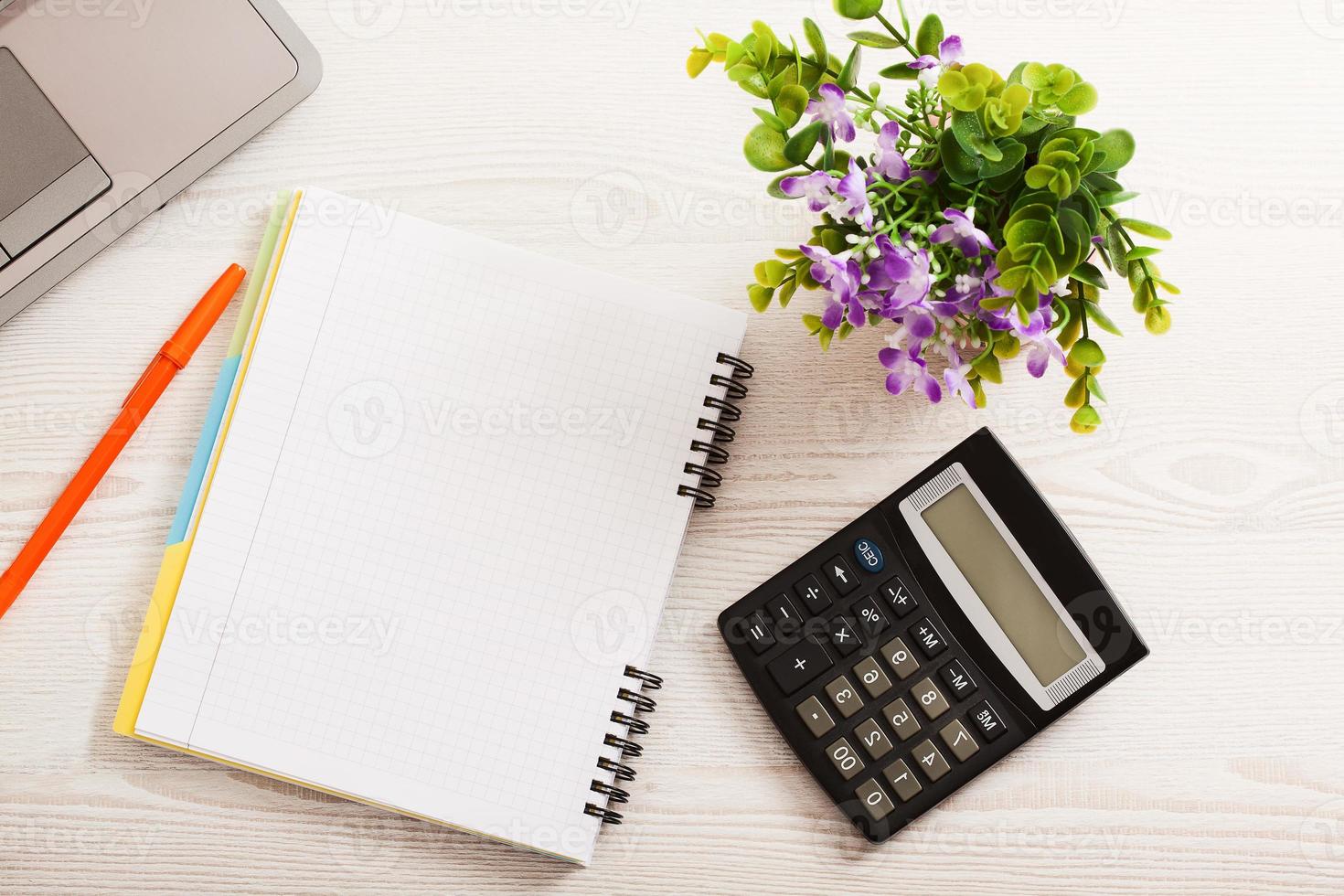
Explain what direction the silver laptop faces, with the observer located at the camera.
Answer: facing the viewer and to the right of the viewer
